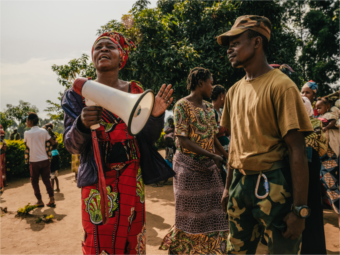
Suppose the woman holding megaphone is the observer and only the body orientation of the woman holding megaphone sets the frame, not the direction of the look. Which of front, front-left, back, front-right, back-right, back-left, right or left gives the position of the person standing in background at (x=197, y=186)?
back-left

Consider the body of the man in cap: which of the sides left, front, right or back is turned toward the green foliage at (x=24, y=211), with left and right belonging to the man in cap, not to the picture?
right

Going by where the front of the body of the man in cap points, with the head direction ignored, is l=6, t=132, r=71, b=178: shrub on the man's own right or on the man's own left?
on the man's own right

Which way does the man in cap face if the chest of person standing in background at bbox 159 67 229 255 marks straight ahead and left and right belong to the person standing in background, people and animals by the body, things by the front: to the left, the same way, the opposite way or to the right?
to the right

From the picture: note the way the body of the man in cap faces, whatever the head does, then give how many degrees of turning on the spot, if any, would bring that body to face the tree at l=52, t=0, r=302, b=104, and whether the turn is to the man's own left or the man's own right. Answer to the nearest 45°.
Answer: approximately 135° to the man's own right

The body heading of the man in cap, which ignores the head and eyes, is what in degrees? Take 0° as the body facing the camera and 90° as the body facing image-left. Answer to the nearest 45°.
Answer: approximately 45°

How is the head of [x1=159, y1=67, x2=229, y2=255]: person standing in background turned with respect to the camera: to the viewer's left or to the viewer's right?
to the viewer's right

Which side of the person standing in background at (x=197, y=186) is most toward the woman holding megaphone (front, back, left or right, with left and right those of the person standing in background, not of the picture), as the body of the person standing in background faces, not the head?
right
